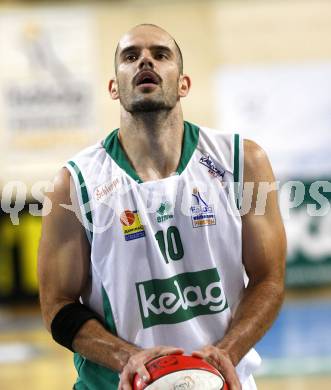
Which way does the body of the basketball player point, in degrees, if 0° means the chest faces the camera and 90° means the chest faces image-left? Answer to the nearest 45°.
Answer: approximately 0°
